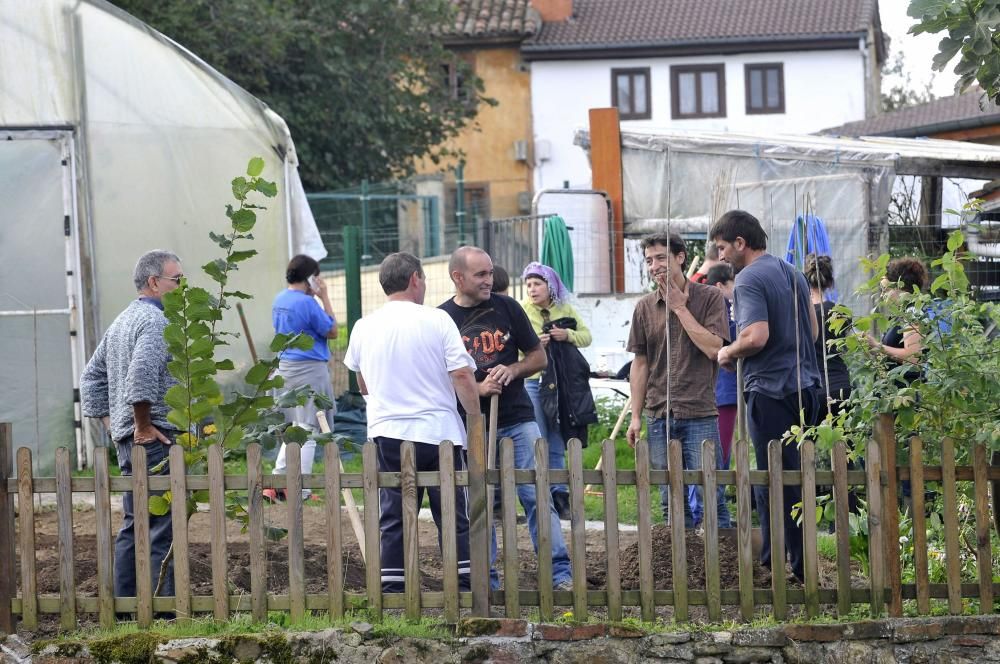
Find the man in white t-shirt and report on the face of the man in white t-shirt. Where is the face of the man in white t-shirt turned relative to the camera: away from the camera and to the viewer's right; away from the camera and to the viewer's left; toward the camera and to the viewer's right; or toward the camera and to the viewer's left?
away from the camera and to the viewer's right

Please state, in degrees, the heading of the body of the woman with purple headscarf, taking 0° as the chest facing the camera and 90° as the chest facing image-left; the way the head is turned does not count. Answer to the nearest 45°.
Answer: approximately 45°

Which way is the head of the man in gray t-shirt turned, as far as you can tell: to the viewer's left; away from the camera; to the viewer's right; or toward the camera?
to the viewer's left

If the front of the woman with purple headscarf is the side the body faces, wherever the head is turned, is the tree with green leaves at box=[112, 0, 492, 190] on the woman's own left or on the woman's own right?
on the woman's own right

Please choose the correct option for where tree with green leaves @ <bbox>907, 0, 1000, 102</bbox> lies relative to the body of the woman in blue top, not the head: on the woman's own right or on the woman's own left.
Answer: on the woman's own right

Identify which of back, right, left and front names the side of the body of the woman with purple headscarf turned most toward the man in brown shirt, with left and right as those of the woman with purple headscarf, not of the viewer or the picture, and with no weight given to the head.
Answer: left

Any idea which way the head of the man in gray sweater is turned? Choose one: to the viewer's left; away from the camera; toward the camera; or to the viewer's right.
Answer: to the viewer's right

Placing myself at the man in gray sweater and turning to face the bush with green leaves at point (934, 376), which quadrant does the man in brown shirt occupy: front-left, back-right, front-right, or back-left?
front-left
